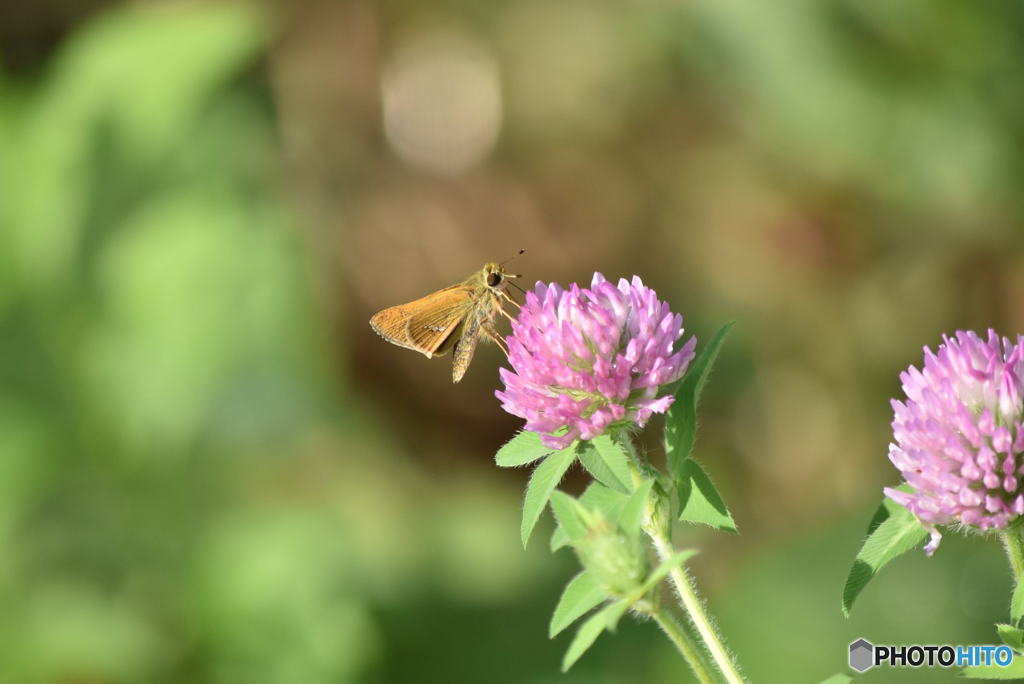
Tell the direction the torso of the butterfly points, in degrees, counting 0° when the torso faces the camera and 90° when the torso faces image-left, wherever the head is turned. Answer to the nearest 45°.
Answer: approximately 270°
